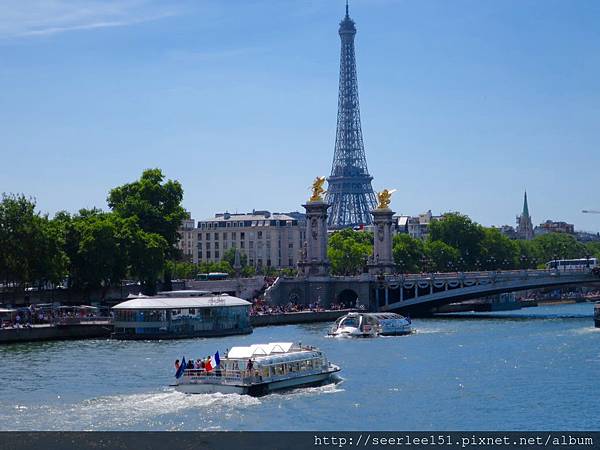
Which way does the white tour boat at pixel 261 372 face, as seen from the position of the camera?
facing away from the viewer and to the right of the viewer
